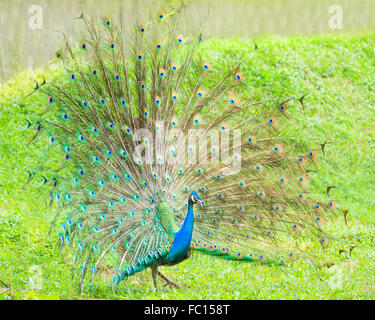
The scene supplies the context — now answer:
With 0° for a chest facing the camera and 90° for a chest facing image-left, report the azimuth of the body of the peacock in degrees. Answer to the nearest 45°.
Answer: approximately 315°
